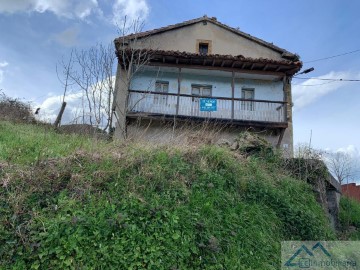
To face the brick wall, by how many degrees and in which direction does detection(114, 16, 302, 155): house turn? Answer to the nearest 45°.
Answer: approximately 135° to its left

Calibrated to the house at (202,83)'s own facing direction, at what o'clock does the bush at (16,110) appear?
The bush is roughly at 3 o'clock from the house.

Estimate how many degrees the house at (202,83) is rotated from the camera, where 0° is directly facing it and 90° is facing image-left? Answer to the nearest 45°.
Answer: approximately 0°
